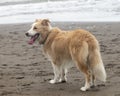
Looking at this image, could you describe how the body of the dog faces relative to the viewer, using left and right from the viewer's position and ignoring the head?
facing away from the viewer and to the left of the viewer
